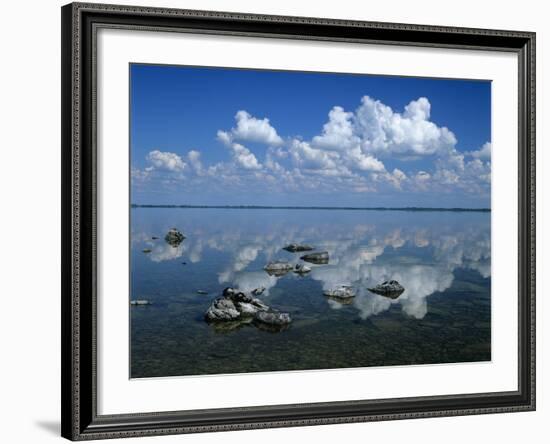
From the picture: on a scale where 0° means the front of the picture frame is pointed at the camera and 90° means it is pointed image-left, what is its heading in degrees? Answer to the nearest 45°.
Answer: approximately 315°

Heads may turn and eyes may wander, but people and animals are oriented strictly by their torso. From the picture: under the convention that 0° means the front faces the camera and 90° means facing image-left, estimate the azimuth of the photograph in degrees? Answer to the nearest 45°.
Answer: approximately 315°
